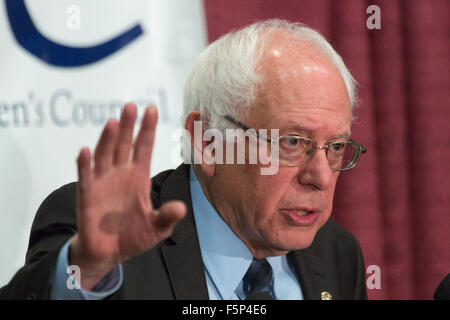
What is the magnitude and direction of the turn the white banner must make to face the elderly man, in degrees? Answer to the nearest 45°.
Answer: approximately 45° to its left

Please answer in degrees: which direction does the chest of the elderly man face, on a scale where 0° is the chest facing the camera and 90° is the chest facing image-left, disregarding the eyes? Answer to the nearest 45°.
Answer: approximately 315°

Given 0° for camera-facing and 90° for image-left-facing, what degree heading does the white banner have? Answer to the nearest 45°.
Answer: approximately 0°

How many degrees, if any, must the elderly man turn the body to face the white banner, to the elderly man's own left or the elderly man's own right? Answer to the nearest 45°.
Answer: approximately 180°
